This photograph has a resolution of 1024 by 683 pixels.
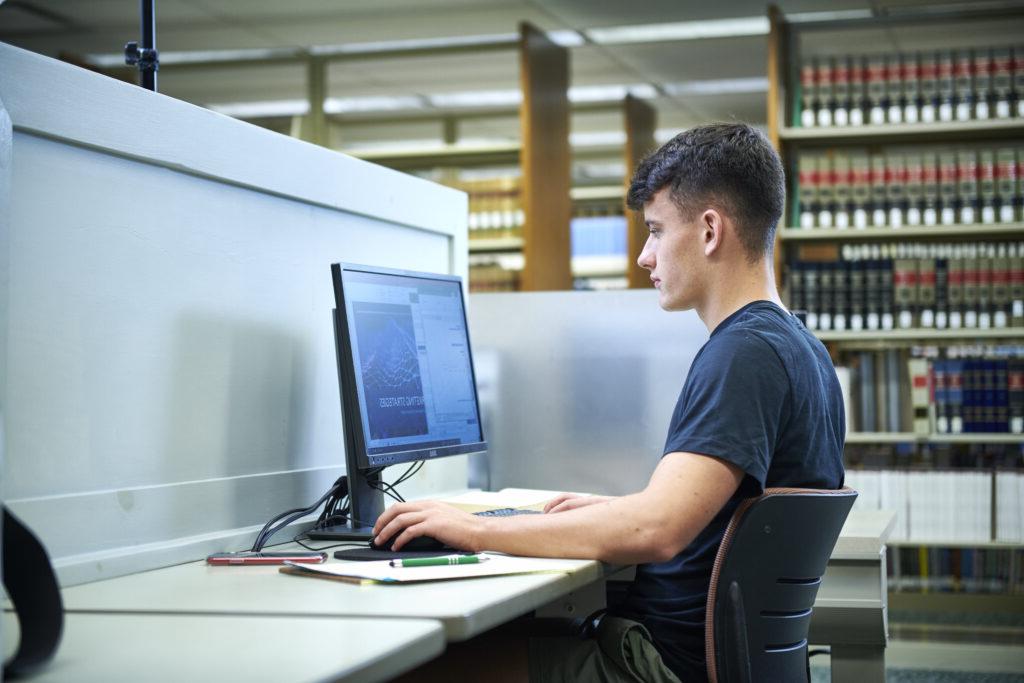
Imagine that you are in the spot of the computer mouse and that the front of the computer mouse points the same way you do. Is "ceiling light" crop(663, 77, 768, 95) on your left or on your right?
on your right

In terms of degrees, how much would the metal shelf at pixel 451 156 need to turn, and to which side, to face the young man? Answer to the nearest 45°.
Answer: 0° — it already faces them

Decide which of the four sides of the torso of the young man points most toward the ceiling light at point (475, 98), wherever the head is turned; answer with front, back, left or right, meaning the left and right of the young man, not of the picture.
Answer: right

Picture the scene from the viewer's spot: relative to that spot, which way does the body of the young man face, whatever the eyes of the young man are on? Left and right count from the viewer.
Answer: facing to the left of the viewer

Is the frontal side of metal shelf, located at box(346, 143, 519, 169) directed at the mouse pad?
yes

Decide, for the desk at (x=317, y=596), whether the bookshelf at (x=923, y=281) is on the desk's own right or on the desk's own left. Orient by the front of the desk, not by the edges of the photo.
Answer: on the desk's own left

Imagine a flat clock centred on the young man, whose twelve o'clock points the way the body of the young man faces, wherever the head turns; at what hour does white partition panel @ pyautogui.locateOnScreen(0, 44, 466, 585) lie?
The white partition panel is roughly at 12 o'clock from the young man.

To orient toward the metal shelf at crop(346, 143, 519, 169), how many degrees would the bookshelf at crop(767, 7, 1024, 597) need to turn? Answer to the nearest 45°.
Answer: approximately 90° to its right

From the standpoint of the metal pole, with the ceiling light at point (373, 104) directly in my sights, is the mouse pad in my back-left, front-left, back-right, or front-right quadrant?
back-right

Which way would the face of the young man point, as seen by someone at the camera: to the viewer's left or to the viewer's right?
to the viewer's left

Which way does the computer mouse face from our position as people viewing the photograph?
facing to the left of the viewer

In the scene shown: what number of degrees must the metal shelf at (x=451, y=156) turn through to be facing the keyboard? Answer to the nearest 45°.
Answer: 0° — it already faces it

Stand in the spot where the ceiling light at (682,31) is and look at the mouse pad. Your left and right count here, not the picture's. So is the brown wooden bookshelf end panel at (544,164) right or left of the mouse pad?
right

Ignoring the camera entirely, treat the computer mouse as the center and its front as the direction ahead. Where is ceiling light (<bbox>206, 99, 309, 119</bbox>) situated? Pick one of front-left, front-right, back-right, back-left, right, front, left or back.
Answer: right

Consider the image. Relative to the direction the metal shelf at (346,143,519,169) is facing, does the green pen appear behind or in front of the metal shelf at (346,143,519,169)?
in front

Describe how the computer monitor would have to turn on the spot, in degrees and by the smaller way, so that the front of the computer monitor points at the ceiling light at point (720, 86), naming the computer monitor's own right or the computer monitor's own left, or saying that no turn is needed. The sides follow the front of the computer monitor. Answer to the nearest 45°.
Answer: approximately 135° to the computer monitor's own left
